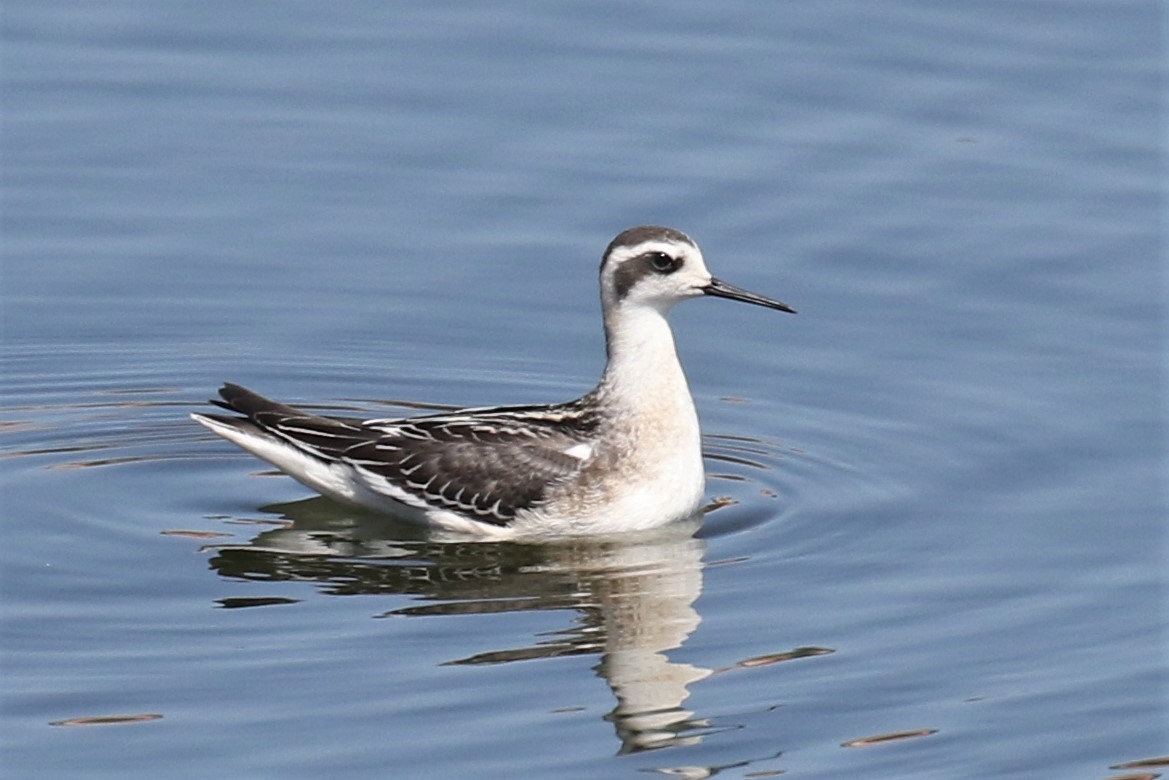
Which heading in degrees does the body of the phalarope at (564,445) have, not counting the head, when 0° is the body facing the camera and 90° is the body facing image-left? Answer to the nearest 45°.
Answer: approximately 270°
